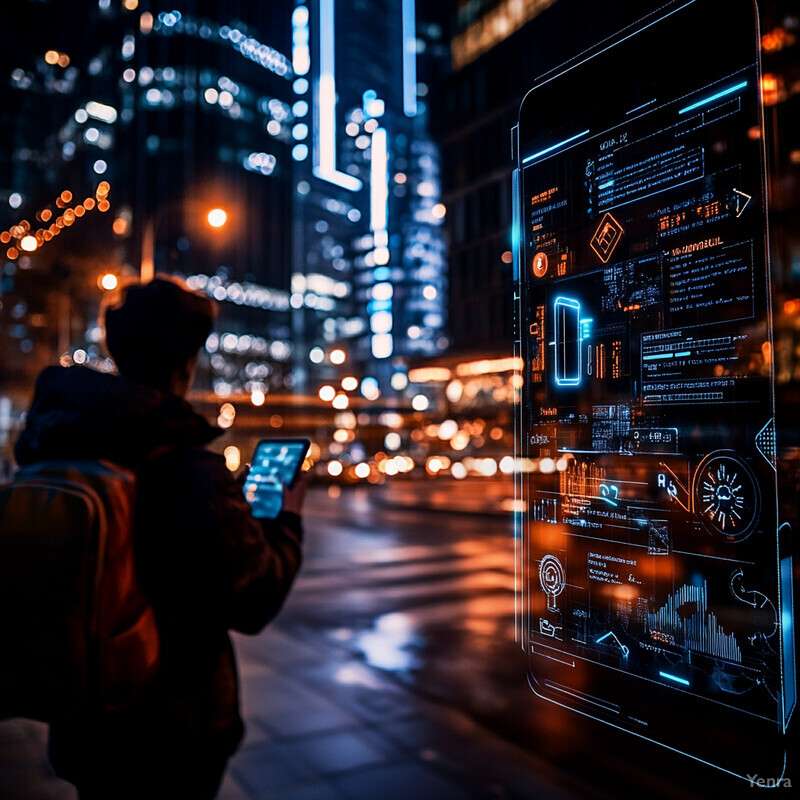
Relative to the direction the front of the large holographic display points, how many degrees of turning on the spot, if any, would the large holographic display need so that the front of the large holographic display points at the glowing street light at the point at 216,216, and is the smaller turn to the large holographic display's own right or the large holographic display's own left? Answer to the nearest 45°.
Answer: approximately 90° to the large holographic display's own right

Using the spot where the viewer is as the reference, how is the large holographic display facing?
facing the viewer and to the left of the viewer

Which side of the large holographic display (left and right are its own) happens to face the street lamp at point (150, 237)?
right
